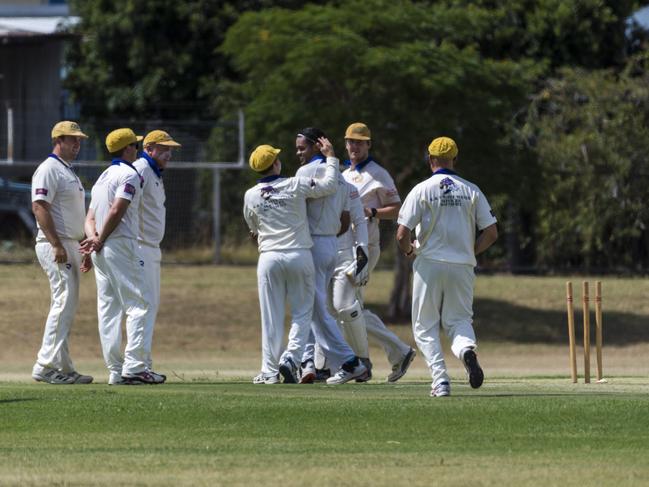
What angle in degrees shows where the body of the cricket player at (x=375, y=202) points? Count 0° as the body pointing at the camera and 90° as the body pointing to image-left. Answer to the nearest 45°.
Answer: approximately 45°

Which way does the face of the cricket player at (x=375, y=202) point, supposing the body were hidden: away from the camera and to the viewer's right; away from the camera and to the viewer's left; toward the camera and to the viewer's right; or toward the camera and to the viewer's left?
toward the camera and to the viewer's left

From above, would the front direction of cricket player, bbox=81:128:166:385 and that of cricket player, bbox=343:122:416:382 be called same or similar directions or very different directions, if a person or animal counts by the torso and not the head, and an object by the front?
very different directions

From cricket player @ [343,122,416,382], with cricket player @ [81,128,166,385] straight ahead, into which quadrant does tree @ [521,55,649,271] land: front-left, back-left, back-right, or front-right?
back-right

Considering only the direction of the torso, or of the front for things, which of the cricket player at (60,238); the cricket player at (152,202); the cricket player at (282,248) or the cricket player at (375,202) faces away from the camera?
the cricket player at (282,248)

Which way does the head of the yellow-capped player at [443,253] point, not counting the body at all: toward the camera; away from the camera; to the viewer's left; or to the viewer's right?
away from the camera

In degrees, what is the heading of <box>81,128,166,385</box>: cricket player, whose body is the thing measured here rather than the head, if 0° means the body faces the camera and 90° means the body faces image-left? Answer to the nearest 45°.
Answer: approximately 225°

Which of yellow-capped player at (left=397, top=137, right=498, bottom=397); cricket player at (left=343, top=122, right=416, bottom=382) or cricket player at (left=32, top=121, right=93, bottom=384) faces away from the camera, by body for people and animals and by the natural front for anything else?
the yellow-capped player

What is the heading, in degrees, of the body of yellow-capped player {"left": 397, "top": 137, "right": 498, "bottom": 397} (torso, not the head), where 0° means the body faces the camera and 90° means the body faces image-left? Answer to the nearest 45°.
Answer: approximately 180°

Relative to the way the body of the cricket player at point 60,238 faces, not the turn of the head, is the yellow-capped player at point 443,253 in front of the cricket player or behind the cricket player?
in front

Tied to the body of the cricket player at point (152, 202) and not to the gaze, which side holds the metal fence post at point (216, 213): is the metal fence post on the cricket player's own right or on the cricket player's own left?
on the cricket player's own left

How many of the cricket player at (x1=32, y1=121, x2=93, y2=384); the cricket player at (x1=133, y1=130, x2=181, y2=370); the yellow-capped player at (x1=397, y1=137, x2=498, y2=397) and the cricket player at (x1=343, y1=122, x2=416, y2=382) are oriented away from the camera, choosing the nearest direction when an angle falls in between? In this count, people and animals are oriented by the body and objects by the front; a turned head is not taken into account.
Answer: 1

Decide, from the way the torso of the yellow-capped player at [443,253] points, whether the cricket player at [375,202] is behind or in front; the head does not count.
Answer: in front

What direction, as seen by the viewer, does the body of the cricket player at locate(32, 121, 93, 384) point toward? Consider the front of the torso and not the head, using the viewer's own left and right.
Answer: facing to the right of the viewer

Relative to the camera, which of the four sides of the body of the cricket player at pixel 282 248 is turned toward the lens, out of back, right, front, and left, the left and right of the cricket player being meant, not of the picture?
back
